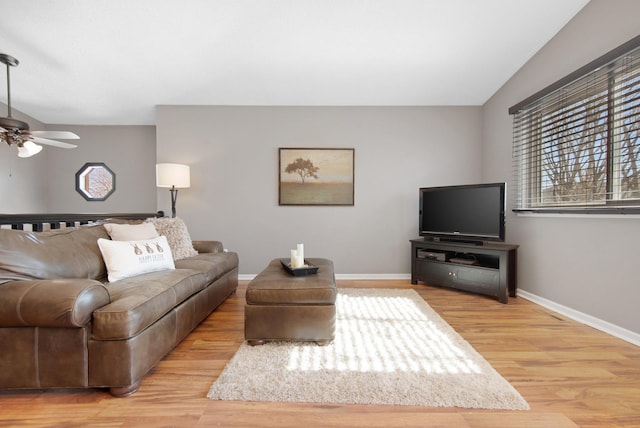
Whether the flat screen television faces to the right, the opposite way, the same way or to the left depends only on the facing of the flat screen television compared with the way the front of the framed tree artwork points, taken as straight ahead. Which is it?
to the right

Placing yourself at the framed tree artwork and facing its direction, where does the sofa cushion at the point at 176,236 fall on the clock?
The sofa cushion is roughly at 2 o'clock from the framed tree artwork.

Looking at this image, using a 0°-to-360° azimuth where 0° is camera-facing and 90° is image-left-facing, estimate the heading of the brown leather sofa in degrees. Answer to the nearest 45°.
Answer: approximately 315°

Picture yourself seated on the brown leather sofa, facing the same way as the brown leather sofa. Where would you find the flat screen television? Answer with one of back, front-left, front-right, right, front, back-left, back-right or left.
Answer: front-left

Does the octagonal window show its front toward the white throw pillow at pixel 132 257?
yes

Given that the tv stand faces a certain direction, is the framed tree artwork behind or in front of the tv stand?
in front

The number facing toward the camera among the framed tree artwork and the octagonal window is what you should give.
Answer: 2

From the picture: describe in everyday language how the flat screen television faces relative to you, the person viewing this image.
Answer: facing the viewer and to the left of the viewer

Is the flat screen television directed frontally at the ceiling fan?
yes

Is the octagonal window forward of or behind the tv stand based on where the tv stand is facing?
forward

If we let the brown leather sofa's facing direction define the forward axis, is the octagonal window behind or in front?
behind

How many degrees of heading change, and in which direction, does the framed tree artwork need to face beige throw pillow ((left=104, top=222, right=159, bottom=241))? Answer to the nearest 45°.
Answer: approximately 45° to its right

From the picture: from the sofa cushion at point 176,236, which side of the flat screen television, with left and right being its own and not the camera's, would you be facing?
front
